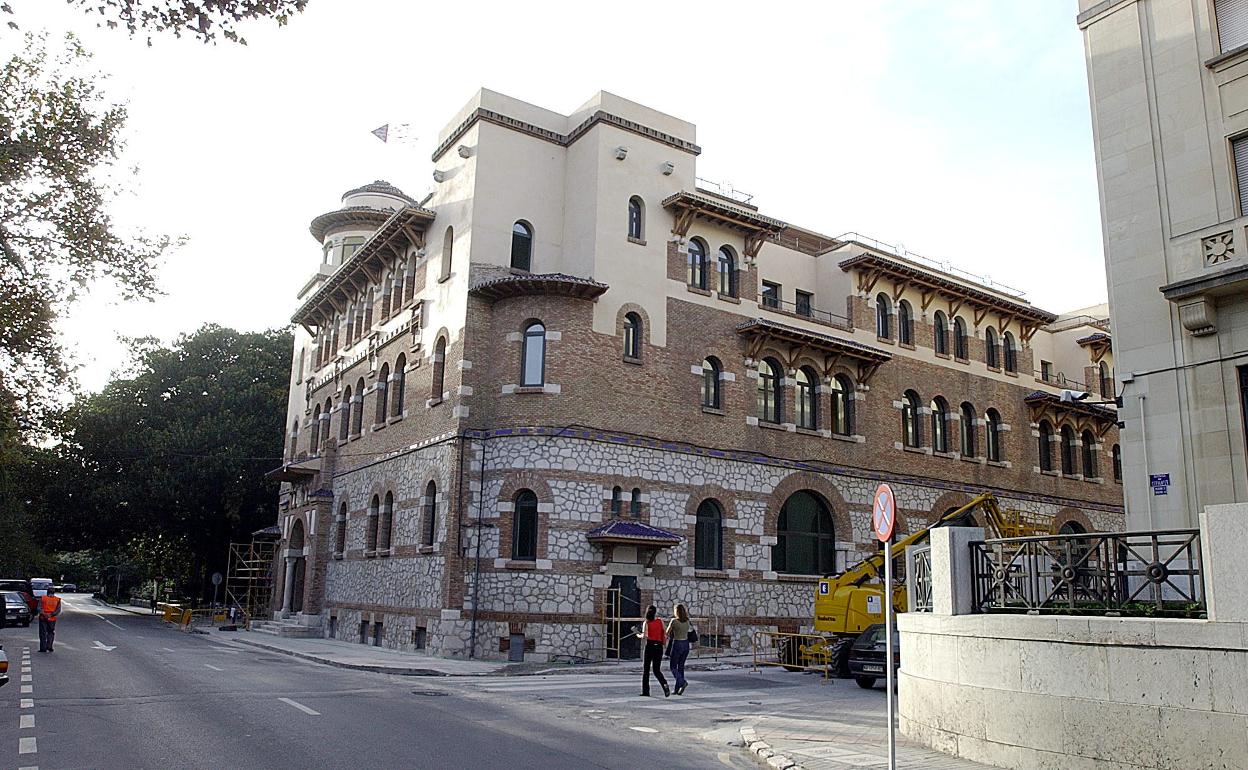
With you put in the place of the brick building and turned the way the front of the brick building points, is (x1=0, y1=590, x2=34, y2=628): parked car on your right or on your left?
on your right

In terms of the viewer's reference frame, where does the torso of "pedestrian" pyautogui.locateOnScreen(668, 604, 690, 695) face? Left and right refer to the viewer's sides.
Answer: facing away from the viewer and to the left of the viewer

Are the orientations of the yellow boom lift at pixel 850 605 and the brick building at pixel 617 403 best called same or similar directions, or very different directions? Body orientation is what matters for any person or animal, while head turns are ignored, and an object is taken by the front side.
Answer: very different directions

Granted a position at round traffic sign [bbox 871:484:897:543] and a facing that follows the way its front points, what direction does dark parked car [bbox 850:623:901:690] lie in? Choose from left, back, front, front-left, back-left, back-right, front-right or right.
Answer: back-right

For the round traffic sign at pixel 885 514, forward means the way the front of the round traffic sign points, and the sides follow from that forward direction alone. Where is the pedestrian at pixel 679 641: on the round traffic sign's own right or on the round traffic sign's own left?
on the round traffic sign's own right

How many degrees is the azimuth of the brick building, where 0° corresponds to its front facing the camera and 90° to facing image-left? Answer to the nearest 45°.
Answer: approximately 45°

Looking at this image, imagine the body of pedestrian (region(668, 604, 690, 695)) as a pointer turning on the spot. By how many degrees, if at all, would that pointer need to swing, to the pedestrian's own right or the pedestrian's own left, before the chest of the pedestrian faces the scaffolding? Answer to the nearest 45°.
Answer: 0° — they already face it
